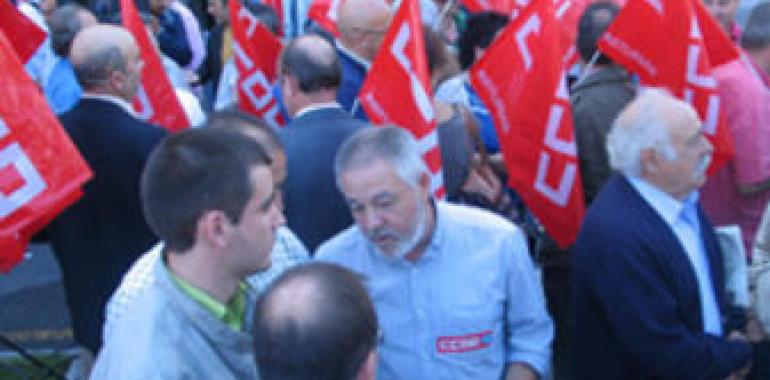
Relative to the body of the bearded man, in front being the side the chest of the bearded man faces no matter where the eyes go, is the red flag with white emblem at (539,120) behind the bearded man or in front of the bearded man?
behind

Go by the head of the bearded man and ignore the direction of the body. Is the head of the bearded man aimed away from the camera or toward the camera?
toward the camera

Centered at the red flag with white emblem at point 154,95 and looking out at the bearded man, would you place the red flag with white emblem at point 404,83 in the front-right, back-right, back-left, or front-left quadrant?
front-left

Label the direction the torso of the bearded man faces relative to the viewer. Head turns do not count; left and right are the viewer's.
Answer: facing the viewer and to the left of the viewer

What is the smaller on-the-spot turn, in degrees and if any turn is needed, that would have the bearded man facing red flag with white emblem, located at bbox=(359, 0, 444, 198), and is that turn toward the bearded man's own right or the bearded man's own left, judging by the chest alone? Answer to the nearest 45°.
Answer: approximately 135° to the bearded man's own right

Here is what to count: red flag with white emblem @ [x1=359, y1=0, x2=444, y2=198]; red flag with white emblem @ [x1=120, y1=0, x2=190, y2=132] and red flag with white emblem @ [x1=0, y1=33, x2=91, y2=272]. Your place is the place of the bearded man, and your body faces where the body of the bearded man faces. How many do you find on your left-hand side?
0

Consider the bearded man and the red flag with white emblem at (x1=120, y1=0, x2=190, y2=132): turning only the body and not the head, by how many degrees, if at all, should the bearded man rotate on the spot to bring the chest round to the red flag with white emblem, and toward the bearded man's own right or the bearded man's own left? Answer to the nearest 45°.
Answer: approximately 90° to the bearded man's own right

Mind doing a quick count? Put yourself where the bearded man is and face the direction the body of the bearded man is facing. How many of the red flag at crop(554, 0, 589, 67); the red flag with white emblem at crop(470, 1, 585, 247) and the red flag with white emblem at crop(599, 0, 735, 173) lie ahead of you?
0

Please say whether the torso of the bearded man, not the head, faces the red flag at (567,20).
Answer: no

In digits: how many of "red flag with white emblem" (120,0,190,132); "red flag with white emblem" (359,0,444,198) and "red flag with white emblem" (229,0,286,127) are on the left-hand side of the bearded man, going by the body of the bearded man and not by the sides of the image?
0

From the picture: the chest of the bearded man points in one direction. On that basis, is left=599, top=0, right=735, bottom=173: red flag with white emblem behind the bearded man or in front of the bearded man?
behind
